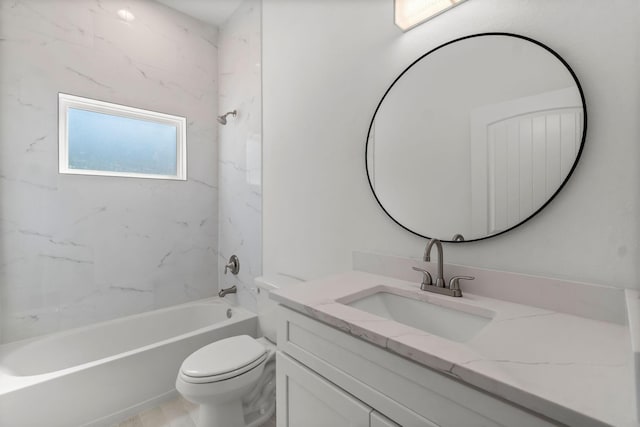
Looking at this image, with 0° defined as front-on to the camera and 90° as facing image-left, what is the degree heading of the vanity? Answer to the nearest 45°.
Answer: approximately 45°

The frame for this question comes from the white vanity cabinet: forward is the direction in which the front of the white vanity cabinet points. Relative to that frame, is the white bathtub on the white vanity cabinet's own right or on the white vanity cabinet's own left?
on the white vanity cabinet's own right

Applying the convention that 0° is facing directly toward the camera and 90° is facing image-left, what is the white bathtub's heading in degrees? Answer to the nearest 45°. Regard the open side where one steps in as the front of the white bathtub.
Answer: approximately 315°

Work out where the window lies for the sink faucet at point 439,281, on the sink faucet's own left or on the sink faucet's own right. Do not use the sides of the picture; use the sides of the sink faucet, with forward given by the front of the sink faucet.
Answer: on the sink faucet's own right

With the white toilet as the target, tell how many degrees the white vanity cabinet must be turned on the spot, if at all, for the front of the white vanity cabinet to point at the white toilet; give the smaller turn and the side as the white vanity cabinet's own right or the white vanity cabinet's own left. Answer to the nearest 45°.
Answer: approximately 90° to the white vanity cabinet's own right

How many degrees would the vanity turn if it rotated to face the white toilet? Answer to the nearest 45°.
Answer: approximately 45° to its right
